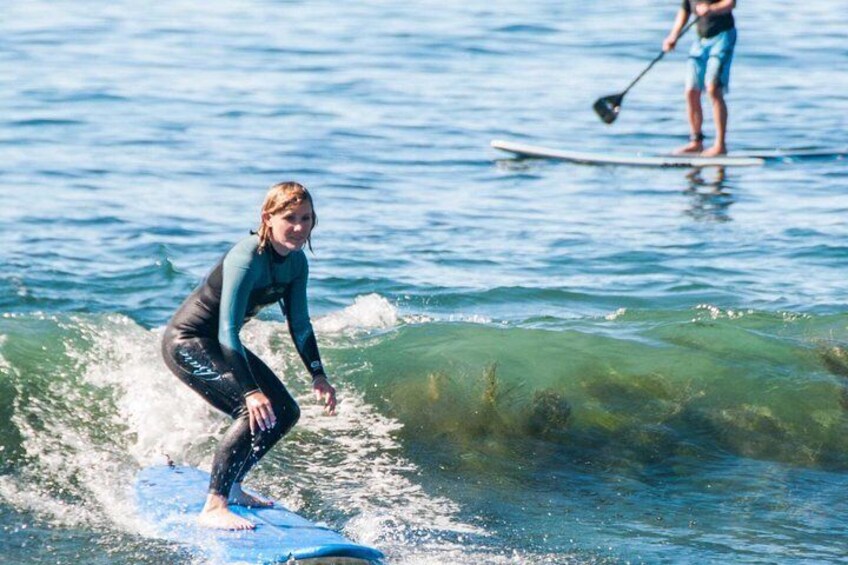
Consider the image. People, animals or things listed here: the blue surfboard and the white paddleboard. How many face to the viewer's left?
1

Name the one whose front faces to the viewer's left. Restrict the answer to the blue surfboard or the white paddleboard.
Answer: the white paddleboard

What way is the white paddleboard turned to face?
to the viewer's left

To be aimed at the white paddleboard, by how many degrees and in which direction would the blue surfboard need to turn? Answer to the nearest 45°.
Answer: approximately 90° to its left

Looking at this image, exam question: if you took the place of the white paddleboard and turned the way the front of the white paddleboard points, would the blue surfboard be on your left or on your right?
on your left

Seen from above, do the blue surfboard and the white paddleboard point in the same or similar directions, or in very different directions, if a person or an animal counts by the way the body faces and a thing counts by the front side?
very different directions

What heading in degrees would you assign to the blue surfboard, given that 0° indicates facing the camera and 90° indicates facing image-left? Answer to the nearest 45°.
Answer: approximately 315°
